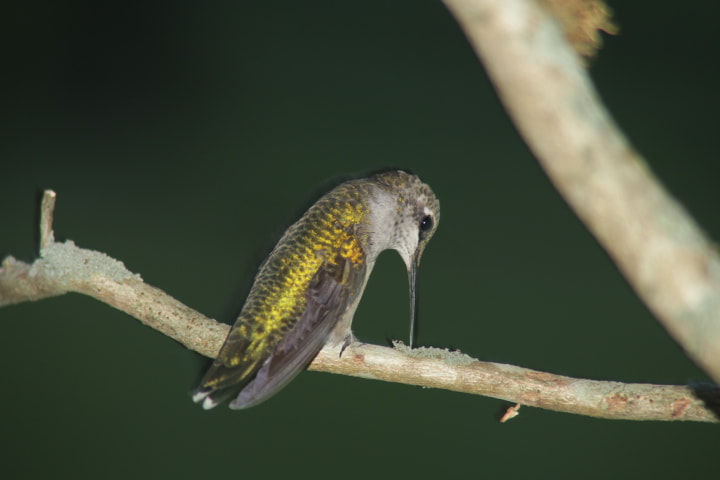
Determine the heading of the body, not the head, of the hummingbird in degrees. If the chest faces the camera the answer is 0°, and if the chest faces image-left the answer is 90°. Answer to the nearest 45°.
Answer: approximately 270°
